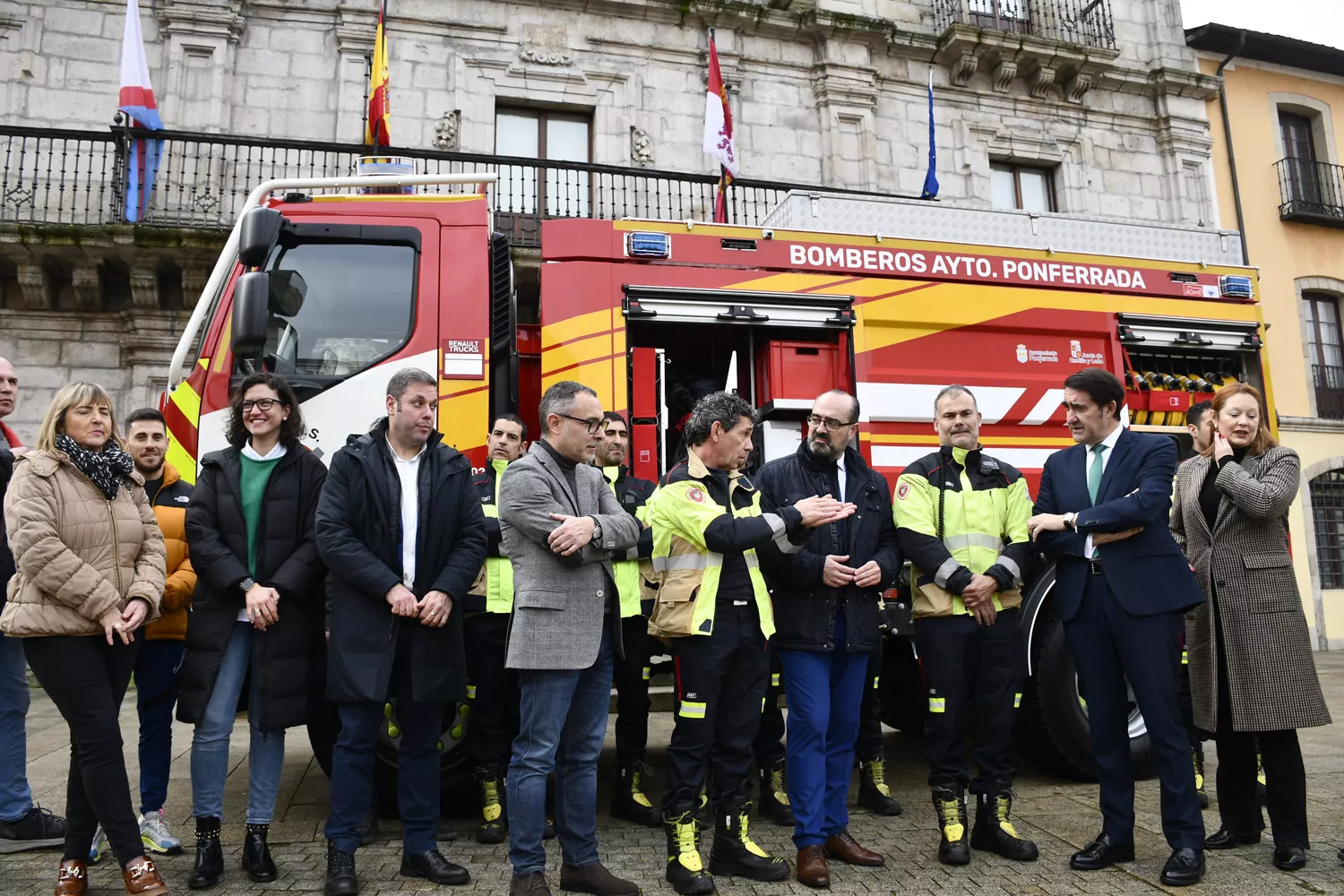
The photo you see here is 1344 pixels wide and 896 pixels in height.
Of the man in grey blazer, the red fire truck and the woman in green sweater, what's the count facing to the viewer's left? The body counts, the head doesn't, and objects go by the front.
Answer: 1

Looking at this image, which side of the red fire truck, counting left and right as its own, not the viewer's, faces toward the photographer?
left

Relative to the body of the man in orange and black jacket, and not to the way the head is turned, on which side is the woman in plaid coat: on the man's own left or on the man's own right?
on the man's own left

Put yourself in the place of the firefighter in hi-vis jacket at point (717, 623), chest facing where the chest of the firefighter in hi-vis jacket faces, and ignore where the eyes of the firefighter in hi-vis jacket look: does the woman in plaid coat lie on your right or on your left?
on your left

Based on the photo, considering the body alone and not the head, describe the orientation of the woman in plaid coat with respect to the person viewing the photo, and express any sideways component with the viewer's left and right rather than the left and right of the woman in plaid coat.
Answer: facing the viewer and to the left of the viewer

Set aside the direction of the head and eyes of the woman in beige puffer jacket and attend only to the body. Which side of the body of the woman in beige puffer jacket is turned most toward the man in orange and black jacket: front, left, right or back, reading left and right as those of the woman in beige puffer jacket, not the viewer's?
left

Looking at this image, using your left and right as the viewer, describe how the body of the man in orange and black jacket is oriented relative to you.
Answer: facing the viewer

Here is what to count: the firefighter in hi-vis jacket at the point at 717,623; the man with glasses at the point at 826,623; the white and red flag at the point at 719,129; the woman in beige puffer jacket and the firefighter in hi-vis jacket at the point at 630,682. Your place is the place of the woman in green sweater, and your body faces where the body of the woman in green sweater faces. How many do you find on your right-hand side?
1

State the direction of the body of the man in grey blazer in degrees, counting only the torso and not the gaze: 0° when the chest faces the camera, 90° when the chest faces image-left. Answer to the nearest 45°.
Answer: approximately 315°
